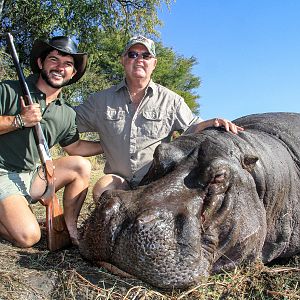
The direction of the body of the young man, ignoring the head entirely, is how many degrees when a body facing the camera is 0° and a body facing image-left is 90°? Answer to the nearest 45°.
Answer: approximately 315°

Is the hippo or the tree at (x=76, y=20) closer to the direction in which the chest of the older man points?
the hippo

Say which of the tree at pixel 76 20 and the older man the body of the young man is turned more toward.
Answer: the older man

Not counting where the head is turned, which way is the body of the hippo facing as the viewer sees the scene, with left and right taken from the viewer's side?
facing the viewer and to the left of the viewer

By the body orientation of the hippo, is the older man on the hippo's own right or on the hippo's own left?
on the hippo's own right

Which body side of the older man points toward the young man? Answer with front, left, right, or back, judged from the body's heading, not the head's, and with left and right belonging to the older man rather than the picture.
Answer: right
